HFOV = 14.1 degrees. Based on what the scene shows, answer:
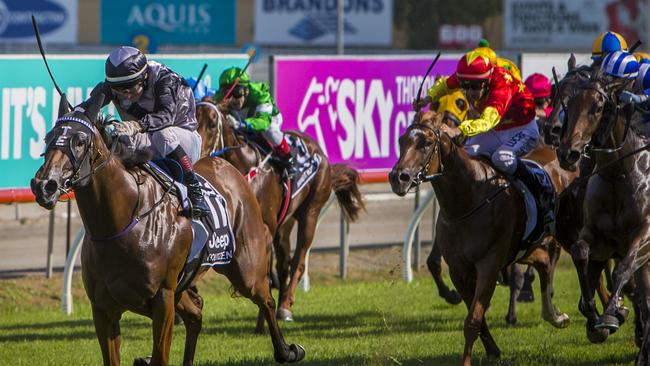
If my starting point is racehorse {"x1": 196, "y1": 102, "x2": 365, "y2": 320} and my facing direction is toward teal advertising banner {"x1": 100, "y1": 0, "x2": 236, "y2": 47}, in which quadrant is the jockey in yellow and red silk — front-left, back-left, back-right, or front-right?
back-right

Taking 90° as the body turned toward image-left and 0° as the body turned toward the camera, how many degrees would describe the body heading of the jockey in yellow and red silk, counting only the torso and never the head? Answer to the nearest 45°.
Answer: approximately 45°

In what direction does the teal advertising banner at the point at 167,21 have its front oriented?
toward the camera

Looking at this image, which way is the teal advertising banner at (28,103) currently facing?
toward the camera

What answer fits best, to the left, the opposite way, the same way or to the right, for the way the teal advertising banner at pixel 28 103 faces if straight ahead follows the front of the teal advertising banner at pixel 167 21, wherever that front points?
the same way

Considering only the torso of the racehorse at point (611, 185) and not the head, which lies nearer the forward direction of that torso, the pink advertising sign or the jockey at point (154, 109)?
the jockey

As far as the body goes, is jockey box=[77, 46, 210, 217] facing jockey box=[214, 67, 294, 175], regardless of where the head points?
no

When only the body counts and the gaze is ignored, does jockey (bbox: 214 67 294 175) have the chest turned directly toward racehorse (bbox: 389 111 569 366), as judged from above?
no

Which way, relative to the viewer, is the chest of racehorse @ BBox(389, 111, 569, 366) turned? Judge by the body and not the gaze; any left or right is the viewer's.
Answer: facing the viewer and to the left of the viewer

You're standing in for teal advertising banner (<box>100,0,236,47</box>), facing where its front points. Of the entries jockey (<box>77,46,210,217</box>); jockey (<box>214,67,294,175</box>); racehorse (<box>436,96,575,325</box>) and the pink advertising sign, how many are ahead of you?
4

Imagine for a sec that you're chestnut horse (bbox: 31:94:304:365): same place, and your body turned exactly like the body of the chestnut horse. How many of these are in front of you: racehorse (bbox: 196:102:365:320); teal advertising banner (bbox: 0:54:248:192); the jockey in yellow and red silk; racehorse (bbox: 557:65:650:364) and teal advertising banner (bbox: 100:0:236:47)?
0

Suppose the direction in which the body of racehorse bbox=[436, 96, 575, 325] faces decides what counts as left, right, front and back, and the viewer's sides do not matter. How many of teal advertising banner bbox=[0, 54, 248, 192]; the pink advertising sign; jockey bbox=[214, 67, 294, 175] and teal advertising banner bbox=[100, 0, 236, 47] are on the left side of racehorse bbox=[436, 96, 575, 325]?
0

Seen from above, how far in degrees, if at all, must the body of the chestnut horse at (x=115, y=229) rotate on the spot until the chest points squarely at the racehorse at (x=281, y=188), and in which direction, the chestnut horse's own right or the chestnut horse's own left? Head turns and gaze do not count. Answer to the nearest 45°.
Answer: approximately 135° to the chestnut horse's own right

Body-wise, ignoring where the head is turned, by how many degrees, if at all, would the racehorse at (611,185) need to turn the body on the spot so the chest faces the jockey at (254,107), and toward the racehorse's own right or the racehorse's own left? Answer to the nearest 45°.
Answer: approximately 90° to the racehorse's own right

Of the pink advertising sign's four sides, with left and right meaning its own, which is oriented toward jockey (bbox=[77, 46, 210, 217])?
front

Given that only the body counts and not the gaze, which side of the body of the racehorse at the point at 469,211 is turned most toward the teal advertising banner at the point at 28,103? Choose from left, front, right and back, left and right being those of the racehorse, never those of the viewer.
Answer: right
